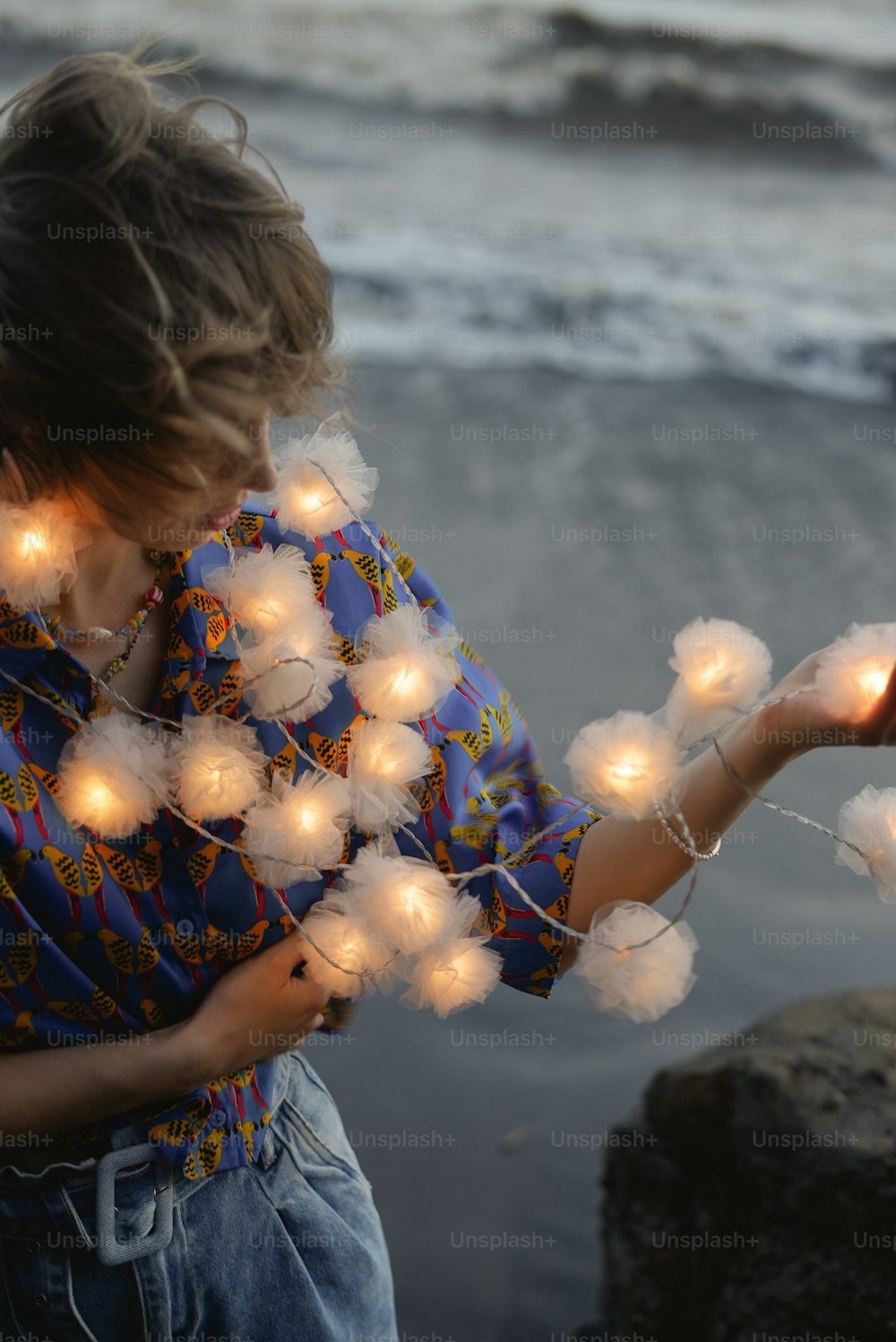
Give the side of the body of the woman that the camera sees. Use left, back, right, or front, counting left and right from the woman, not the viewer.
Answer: front
